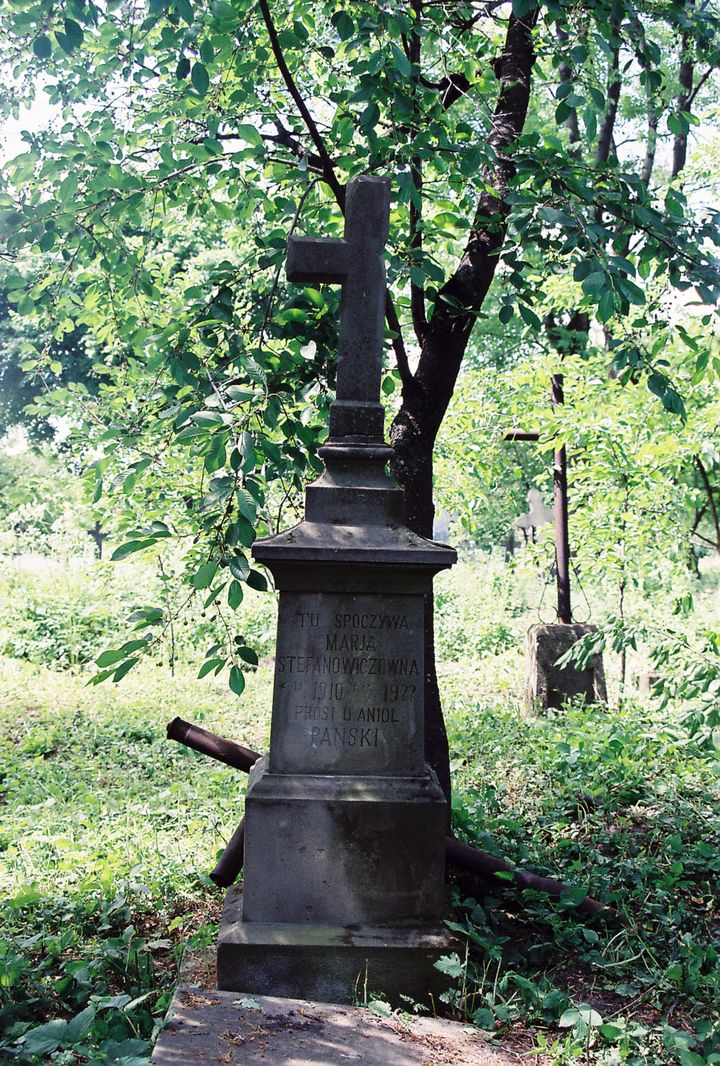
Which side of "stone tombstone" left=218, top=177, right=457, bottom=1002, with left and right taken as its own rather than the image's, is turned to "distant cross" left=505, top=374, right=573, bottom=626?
back

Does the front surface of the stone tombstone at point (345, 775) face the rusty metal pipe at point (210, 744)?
no

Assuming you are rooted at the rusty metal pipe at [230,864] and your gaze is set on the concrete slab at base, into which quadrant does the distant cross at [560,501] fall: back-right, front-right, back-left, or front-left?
back-left

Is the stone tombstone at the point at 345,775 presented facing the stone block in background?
no

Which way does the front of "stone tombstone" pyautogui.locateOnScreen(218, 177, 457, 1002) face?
toward the camera

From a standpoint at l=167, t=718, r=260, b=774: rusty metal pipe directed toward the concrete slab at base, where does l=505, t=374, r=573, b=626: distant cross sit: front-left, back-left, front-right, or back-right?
back-left
